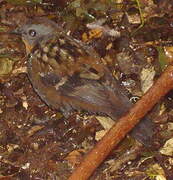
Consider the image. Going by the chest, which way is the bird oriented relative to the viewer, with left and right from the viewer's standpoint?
facing to the left of the viewer
